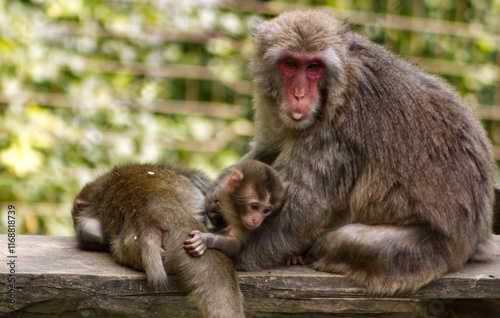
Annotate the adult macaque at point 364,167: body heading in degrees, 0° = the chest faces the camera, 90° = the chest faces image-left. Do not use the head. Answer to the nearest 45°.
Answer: approximately 45°
